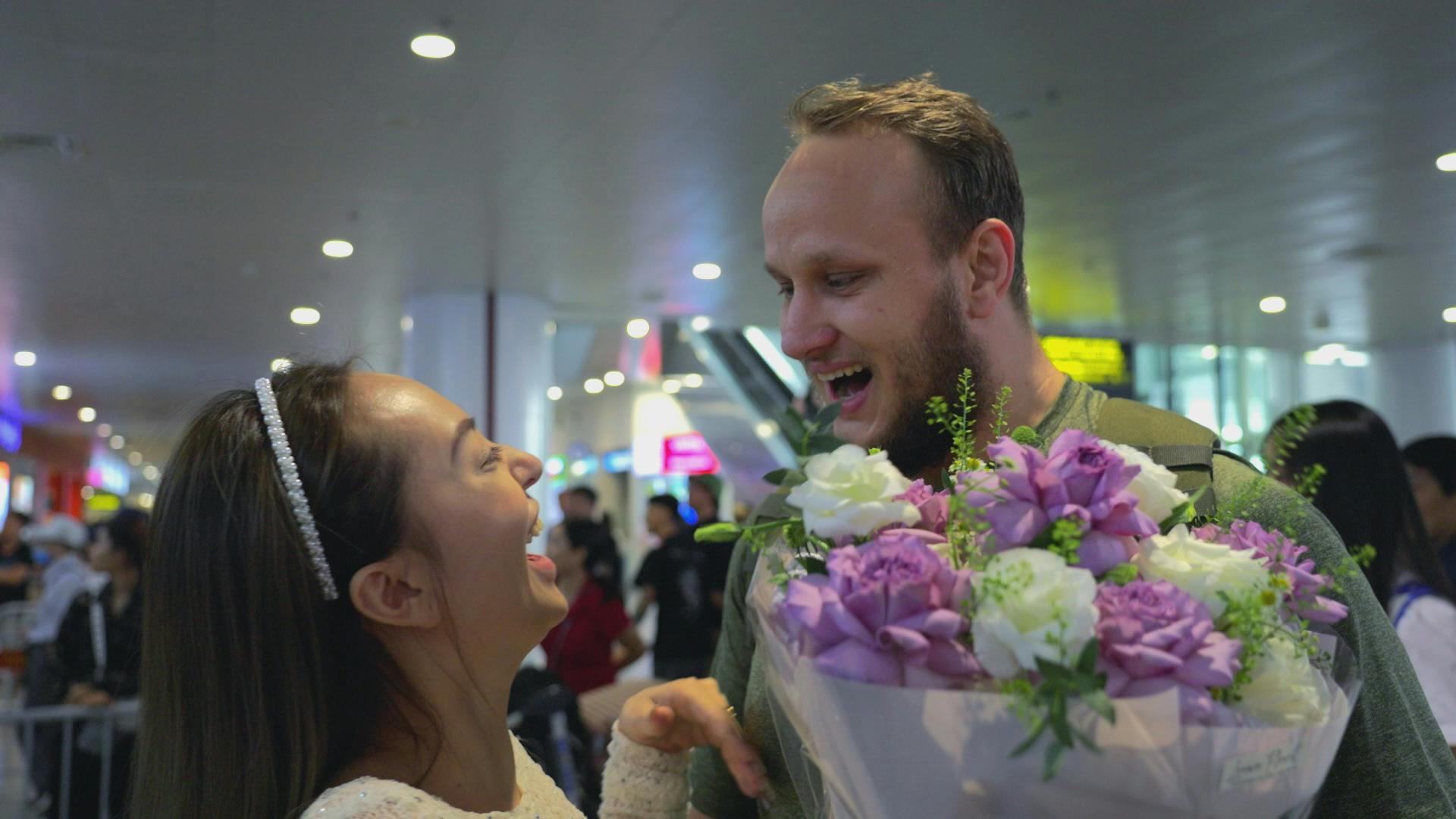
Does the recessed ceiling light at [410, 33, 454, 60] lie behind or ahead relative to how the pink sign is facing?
ahead

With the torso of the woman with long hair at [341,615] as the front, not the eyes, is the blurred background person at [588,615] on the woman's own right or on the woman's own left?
on the woman's own left

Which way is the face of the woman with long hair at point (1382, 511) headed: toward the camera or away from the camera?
away from the camera

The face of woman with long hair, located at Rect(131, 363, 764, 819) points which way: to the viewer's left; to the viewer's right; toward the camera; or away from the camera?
to the viewer's right

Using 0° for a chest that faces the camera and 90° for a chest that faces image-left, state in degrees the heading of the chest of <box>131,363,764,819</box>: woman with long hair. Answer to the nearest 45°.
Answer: approximately 270°

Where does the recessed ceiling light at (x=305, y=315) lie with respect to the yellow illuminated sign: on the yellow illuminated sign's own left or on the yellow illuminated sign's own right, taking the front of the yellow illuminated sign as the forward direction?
on the yellow illuminated sign's own right
